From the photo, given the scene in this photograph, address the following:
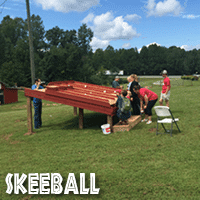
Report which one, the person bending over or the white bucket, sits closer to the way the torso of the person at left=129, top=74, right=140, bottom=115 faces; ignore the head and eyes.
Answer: the white bucket

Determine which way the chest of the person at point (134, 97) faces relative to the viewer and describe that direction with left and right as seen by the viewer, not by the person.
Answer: facing to the left of the viewer

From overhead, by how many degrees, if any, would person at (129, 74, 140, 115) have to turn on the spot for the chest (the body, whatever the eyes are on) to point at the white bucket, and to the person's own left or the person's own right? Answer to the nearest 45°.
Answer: approximately 45° to the person's own left

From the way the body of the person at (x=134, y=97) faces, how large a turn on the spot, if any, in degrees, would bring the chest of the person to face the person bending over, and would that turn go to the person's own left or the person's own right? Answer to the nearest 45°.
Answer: approximately 135° to the person's own left
